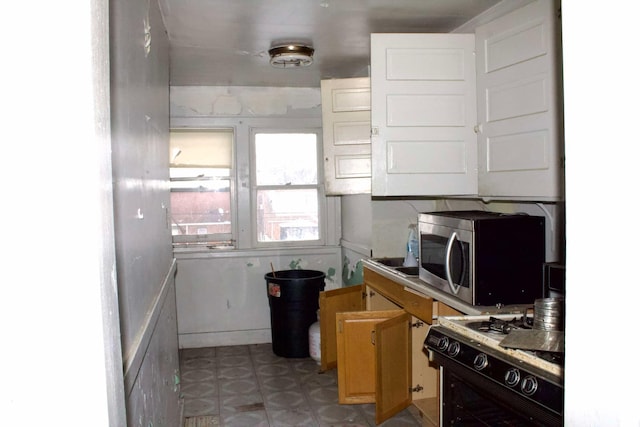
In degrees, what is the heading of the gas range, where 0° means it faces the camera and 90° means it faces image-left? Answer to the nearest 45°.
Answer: approximately 45°

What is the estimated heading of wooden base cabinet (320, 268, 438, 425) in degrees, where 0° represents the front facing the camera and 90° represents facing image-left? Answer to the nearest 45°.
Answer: approximately 45°

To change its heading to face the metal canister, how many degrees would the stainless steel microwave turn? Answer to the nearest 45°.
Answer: approximately 45° to its left

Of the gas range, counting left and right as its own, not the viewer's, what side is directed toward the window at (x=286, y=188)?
right

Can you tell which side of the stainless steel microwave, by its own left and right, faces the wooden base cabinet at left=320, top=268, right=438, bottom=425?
right

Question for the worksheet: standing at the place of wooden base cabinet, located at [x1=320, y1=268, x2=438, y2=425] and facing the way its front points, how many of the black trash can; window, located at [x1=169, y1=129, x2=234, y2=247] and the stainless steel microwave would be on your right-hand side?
2

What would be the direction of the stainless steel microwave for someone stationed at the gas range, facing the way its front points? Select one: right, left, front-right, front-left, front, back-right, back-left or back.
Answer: back-right

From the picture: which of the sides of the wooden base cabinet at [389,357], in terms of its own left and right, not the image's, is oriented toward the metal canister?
left
